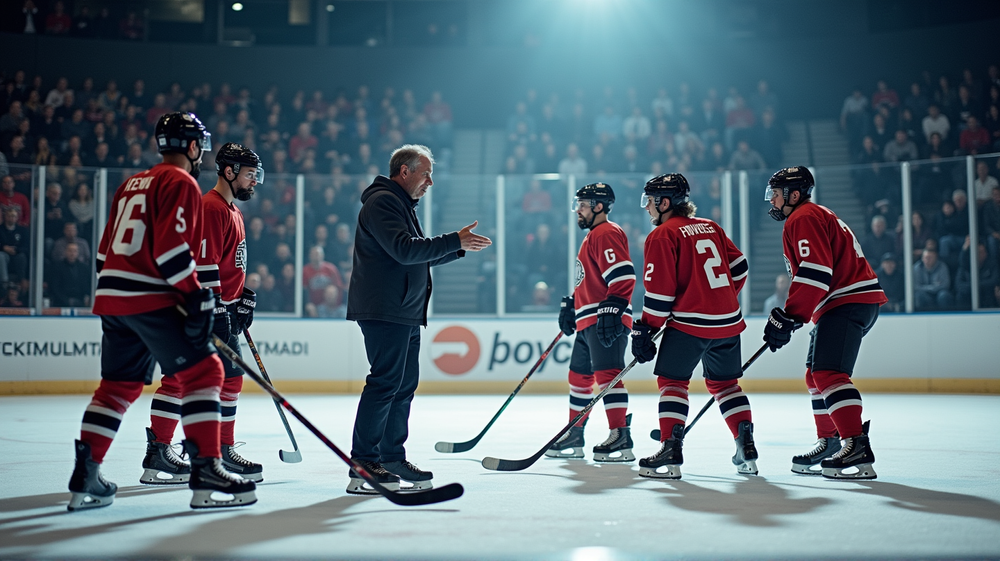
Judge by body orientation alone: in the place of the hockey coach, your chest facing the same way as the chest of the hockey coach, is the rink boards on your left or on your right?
on your left

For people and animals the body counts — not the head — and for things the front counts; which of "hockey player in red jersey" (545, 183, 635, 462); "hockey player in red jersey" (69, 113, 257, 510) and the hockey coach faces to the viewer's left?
"hockey player in red jersey" (545, 183, 635, 462)

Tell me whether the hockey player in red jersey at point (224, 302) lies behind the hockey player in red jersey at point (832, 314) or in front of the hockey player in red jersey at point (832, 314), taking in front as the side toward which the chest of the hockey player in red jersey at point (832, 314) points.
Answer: in front

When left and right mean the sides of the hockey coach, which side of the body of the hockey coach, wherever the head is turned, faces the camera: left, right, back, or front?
right

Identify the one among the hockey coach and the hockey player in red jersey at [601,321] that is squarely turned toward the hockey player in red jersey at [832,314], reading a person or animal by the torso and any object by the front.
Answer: the hockey coach

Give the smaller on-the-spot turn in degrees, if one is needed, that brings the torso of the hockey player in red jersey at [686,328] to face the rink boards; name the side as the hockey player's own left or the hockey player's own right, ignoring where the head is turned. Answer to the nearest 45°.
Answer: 0° — they already face it

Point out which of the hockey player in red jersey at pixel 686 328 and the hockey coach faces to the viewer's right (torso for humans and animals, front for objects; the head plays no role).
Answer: the hockey coach

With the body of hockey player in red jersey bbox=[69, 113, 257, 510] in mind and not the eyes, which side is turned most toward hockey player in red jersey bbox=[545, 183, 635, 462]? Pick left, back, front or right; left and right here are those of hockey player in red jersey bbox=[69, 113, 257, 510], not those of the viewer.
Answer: front

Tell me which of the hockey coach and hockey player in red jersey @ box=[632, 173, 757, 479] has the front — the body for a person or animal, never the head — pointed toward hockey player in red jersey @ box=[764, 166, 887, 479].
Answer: the hockey coach

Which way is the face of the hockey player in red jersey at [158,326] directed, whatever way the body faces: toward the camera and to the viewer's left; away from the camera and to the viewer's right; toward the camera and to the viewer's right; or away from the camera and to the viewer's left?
away from the camera and to the viewer's right

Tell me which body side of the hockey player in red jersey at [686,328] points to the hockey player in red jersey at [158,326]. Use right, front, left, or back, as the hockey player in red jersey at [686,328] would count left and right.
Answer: left

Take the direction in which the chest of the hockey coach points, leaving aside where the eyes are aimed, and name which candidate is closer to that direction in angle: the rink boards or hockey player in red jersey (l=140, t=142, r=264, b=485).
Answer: the rink boards

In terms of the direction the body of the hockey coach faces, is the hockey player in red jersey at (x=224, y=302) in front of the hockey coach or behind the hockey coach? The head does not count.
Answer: behind

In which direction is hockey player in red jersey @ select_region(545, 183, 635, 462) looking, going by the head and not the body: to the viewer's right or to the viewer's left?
to the viewer's left

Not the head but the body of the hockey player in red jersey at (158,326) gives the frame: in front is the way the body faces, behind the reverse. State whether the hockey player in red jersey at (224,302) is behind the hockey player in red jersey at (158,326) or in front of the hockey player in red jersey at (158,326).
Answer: in front

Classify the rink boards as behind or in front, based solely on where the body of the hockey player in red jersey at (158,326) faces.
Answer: in front
